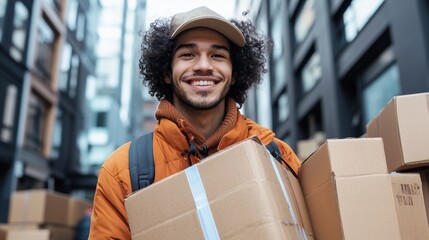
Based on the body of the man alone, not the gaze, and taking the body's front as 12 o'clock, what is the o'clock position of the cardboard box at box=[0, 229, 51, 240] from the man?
The cardboard box is roughly at 5 o'clock from the man.

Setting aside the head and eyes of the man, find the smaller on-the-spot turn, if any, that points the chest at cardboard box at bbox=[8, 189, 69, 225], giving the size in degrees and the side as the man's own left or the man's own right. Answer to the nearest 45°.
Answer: approximately 135° to the man's own right

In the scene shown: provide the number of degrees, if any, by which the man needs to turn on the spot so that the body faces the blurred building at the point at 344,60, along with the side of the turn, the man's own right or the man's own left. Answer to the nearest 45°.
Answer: approximately 135° to the man's own left

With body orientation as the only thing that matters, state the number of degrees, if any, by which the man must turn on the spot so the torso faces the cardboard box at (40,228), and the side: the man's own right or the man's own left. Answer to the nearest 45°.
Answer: approximately 135° to the man's own right

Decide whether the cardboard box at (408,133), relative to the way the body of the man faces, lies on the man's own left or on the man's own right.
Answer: on the man's own left

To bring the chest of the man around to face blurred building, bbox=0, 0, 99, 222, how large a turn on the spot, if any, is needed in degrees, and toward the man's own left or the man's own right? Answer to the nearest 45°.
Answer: approximately 135° to the man's own right

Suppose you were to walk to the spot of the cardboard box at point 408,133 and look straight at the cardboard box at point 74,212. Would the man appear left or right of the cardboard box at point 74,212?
left

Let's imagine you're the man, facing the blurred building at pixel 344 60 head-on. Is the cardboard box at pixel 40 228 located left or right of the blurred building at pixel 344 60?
left

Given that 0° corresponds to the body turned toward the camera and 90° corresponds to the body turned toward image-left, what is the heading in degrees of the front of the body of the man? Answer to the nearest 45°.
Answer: approximately 0°

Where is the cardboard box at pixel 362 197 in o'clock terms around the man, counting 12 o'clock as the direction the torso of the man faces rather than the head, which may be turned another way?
The cardboard box is roughly at 10 o'clock from the man.

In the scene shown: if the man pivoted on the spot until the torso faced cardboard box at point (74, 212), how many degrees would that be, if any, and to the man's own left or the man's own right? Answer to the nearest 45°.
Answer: approximately 180°
